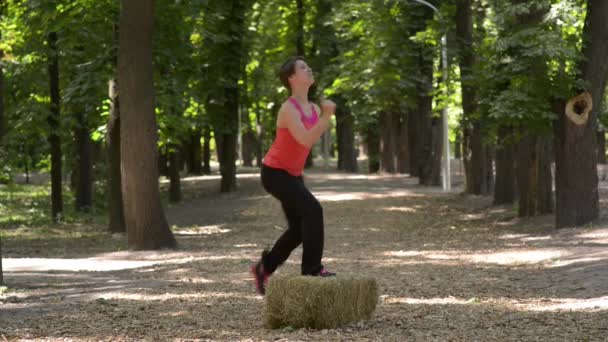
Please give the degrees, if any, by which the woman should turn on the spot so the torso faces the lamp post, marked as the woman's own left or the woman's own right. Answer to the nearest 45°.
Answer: approximately 90° to the woman's own left

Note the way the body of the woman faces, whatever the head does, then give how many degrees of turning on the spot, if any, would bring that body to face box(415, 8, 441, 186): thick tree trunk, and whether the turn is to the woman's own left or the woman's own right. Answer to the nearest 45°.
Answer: approximately 90° to the woman's own left

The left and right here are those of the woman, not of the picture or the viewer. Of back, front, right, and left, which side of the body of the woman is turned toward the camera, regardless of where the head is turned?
right

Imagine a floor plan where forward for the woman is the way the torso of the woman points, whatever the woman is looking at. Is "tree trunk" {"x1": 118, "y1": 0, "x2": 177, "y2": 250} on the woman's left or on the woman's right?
on the woman's left

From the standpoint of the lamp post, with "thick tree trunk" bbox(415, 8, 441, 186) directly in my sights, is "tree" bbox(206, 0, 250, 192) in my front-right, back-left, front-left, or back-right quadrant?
front-left
